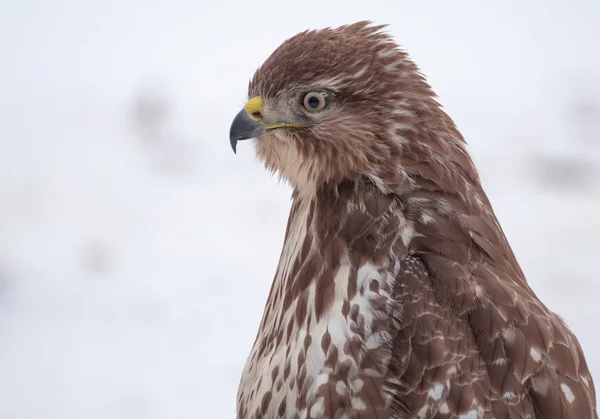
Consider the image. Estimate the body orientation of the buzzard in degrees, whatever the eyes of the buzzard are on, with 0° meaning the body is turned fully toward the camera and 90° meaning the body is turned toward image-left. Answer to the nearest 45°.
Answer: approximately 90°
